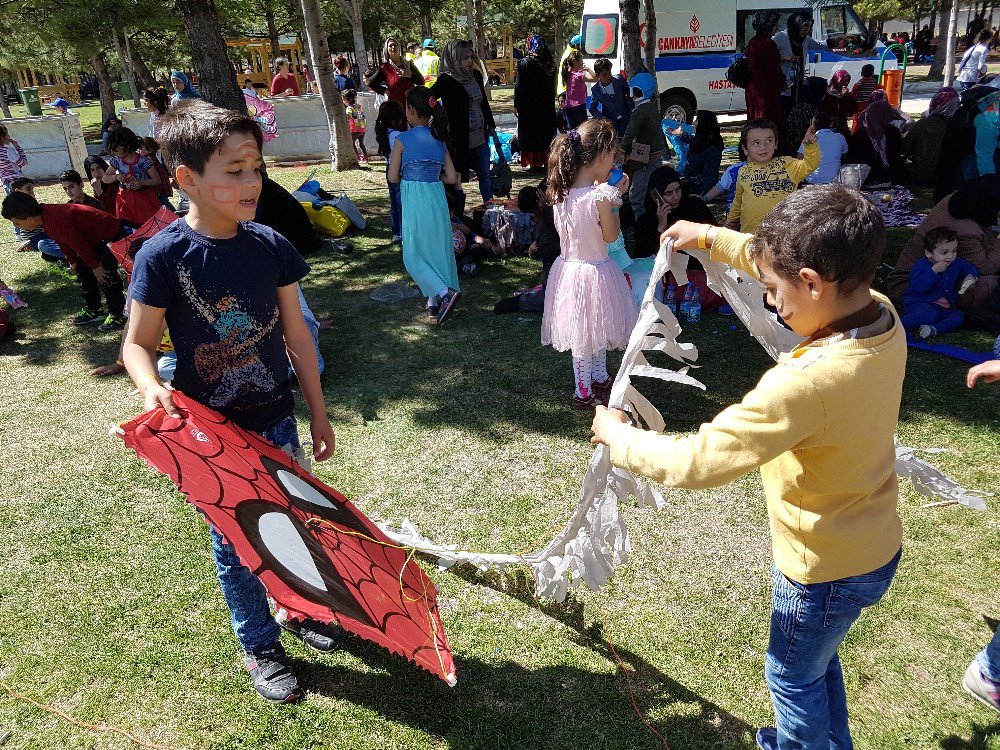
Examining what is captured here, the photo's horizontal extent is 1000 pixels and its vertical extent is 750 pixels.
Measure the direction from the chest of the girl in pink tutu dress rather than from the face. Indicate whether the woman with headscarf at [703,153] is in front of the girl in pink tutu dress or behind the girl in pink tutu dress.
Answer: in front

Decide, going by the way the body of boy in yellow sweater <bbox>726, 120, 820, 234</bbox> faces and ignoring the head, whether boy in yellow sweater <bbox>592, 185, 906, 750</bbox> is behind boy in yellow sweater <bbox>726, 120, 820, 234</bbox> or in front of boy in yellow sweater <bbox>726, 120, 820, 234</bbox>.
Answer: in front

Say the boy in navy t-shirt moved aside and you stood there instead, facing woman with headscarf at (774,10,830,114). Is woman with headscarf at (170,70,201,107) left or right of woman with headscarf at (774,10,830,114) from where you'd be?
left

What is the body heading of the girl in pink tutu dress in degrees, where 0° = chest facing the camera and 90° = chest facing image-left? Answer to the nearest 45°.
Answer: approximately 225°

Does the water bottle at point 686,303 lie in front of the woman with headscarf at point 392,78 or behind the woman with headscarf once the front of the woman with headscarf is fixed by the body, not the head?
in front

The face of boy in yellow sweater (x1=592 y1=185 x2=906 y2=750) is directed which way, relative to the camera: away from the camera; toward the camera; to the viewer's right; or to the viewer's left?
to the viewer's left

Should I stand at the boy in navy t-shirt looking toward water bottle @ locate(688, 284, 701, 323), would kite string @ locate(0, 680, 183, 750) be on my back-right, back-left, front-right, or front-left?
back-left

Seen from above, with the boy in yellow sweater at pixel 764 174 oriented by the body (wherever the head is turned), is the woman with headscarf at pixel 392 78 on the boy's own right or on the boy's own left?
on the boy's own right

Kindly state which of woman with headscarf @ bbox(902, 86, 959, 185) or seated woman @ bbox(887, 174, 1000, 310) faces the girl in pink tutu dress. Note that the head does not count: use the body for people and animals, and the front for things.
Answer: the seated woman
